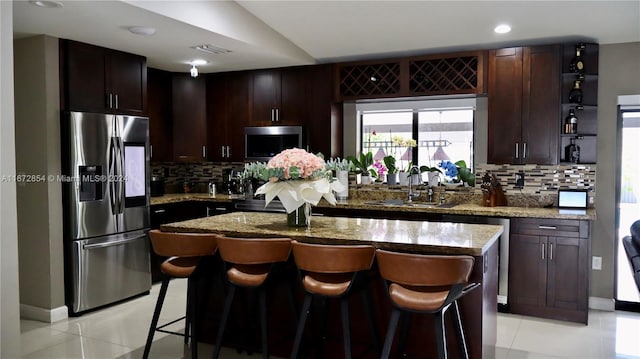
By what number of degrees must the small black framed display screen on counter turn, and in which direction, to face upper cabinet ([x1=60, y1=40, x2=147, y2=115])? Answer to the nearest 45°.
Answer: approximately 45° to its right

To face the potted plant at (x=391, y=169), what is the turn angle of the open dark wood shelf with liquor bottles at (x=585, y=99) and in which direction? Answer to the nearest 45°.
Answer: approximately 90° to its right

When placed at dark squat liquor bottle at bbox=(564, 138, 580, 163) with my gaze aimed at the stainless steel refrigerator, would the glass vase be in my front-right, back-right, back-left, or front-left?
front-left

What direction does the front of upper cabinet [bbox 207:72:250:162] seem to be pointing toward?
toward the camera

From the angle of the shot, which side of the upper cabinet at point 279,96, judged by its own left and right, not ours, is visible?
front

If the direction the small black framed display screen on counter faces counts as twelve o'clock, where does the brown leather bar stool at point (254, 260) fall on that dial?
The brown leather bar stool is roughly at 1 o'clock from the small black framed display screen on counter.

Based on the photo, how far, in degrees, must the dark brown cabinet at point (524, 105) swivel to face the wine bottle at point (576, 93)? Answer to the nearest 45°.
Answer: approximately 90° to its left

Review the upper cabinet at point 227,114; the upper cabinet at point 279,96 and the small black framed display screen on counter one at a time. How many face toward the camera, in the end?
3

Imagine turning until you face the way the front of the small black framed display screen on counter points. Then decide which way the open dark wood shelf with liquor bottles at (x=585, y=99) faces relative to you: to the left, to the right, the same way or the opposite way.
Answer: the same way

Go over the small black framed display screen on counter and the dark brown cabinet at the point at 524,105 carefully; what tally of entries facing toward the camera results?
2

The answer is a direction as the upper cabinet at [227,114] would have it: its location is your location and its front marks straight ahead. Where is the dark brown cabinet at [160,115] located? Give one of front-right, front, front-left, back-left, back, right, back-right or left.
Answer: right

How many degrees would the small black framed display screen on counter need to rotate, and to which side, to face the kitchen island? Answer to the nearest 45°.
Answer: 0° — it already faces it
